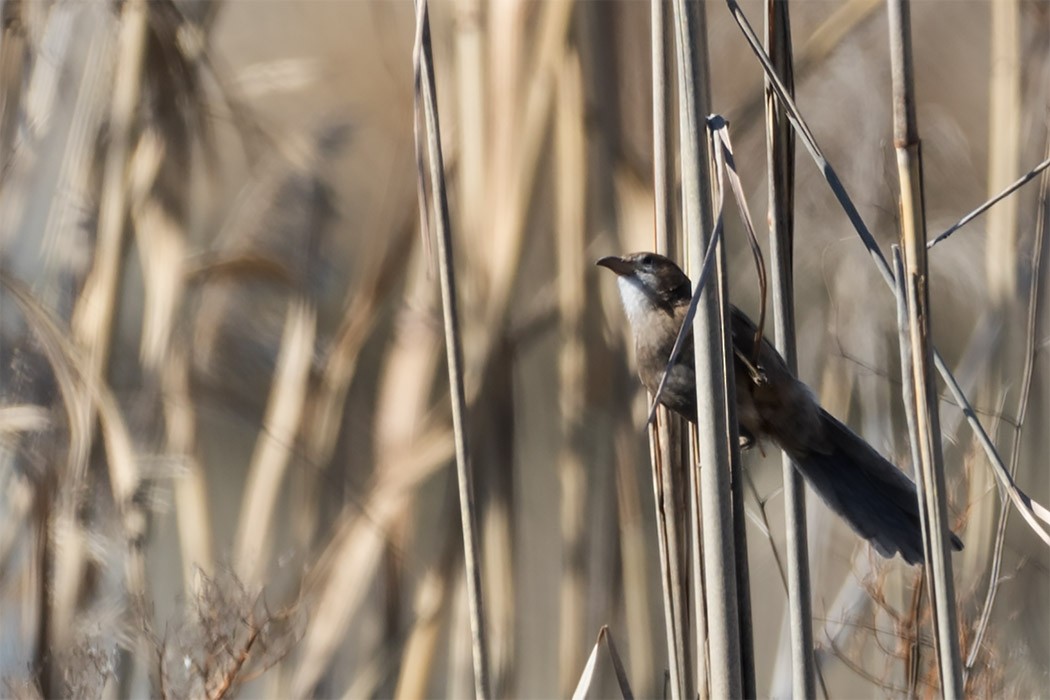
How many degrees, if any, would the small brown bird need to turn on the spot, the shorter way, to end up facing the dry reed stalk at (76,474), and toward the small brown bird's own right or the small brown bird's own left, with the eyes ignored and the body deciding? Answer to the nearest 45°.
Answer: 0° — it already faces it

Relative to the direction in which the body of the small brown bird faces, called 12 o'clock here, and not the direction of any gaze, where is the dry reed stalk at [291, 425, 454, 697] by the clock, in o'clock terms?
The dry reed stalk is roughly at 1 o'clock from the small brown bird.

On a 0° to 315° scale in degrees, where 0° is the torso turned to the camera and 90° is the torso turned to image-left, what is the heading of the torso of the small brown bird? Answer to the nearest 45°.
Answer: approximately 90°
